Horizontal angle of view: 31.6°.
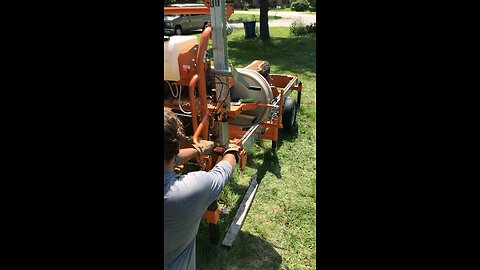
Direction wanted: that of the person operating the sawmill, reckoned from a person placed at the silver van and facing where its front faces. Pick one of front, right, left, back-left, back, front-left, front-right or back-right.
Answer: front-left

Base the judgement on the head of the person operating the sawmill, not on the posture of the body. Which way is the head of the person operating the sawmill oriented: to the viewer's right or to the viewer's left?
to the viewer's right

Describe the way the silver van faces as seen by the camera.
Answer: facing the viewer and to the left of the viewer

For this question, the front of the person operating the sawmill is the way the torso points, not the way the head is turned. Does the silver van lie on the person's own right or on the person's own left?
on the person's own left

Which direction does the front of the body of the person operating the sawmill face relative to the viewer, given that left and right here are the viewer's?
facing away from the viewer and to the right of the viewer

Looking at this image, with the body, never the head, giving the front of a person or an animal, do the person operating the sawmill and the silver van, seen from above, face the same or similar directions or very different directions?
very different directions

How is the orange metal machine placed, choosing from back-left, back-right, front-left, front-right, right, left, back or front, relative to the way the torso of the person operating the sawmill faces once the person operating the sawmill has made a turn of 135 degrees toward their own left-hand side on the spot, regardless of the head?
right
